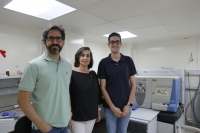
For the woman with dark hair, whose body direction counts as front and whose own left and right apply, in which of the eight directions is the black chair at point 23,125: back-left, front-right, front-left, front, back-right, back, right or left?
front-right

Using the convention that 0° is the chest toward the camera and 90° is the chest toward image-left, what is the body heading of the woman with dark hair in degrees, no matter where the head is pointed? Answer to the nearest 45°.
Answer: approximately 0°

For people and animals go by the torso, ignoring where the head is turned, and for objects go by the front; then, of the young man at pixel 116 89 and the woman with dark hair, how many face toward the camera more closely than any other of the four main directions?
2

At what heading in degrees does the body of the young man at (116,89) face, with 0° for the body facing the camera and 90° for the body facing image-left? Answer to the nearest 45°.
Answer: approximately 0°

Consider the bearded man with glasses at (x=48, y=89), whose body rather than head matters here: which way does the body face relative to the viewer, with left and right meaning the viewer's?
facing the viewer and to the right of the viewer
